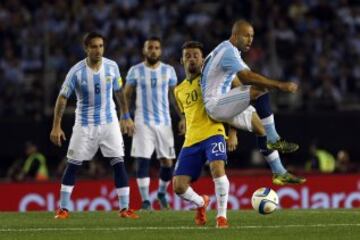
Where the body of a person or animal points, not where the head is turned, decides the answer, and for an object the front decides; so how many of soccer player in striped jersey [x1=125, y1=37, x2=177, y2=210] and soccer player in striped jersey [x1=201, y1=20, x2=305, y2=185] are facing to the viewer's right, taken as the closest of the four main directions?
1

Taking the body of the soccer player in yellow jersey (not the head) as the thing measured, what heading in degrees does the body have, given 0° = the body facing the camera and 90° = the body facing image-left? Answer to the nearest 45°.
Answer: approximately 0°

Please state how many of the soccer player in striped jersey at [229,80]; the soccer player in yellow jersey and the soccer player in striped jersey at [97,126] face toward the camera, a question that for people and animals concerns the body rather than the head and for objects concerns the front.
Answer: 2

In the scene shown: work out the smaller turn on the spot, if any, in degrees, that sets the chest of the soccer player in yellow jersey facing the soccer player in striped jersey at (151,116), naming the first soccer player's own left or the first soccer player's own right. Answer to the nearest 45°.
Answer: approximately 180°

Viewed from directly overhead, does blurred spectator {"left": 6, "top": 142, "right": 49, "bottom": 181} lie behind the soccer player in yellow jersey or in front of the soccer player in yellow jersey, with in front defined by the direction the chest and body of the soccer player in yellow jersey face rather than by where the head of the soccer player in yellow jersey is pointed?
behind

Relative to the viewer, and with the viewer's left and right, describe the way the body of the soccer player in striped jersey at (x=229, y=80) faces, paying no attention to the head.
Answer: facing to the right of the viewer

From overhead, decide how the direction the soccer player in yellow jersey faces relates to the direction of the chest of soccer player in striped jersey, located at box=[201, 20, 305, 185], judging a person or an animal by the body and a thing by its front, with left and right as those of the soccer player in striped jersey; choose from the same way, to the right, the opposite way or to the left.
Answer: to the right

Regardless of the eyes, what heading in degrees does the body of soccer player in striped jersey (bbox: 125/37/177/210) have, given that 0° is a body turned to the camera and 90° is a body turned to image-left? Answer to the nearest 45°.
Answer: approximately 0°

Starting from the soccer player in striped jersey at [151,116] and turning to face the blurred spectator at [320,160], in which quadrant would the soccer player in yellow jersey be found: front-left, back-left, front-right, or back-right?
back-right
